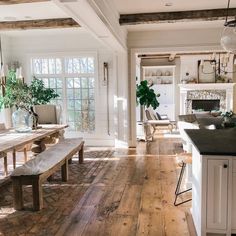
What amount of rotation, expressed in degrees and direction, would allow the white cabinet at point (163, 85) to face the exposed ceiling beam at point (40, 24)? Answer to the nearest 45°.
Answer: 0° — it already faces it

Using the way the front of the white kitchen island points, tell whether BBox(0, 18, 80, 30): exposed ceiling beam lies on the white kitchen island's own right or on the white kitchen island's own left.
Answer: on the white kitchen island's own right

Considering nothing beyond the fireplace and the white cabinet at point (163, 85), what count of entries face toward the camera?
2

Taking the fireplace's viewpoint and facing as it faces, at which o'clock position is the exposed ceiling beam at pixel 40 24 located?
The exposed ceiling beam is roughly at 1 o'clock from the fireplace.

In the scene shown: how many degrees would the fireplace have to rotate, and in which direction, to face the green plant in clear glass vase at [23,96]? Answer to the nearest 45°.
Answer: approximately 45° to its right

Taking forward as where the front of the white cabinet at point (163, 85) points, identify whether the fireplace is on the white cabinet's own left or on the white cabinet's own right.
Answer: on the white cabinet's own left

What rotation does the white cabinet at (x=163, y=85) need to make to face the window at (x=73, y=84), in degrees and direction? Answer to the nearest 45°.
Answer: approximately 45° to its right

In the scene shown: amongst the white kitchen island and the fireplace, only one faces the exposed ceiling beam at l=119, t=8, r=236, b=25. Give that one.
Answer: the fireplace

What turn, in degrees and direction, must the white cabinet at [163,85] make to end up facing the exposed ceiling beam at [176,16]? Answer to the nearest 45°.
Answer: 0° — it already faces it
